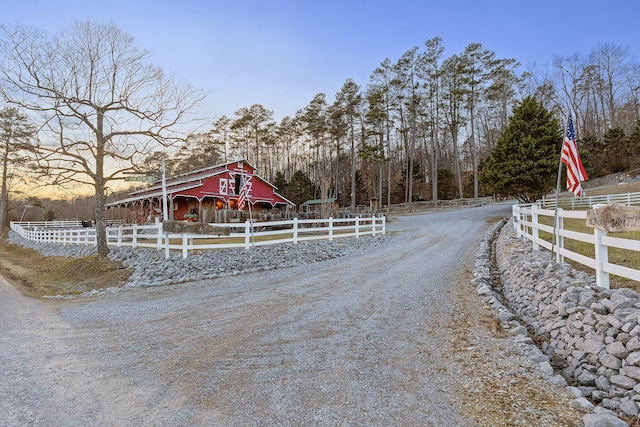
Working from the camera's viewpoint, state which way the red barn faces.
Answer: facing the viewer and to the right of the viewer

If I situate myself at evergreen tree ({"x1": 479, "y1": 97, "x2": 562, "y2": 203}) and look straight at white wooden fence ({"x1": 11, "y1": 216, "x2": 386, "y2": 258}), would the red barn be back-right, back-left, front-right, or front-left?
front-right

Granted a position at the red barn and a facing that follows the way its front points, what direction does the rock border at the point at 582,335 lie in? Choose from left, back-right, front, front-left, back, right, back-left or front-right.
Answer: front-right

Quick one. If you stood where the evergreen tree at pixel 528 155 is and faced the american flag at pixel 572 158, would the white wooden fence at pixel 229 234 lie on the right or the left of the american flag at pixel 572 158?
right

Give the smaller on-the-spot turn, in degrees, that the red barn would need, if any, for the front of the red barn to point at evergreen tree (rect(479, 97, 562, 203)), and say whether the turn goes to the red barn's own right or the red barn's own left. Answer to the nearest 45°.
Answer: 0° — it already faces it
